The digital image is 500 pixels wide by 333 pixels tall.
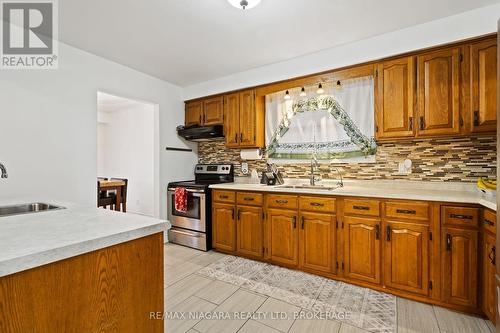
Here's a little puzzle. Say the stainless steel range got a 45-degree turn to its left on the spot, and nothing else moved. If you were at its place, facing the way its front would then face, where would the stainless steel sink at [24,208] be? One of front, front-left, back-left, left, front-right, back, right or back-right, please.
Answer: front-right

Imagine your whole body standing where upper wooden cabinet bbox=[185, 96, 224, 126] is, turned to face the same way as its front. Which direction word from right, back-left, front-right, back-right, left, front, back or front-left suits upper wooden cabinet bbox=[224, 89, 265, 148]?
left

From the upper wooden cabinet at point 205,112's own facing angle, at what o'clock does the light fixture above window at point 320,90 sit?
The light fixture above window is roughly at 9 o'clock from the upper wooden cabinet.

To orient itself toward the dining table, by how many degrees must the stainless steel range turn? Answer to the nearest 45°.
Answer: approximately 90° to its right

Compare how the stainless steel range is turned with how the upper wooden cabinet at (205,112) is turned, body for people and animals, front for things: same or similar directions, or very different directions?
same or similar directions

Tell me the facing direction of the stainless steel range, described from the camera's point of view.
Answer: facing the viewer and to the left of the viewer

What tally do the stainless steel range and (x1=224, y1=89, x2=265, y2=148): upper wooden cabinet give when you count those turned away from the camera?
0

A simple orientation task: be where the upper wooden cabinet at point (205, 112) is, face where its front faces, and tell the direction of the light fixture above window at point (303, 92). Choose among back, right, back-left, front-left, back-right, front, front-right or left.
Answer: left

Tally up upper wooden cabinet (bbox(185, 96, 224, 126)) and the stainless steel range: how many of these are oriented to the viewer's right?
0

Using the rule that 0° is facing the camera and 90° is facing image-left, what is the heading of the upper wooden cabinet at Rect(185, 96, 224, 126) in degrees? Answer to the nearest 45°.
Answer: approximately 45°

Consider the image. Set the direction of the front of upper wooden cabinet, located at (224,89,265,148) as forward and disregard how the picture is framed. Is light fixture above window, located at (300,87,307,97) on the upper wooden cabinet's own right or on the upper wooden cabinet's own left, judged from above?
on the upper wooden cabinet's own left

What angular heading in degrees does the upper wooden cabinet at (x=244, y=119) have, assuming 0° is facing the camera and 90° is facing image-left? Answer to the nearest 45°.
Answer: approximately 45°

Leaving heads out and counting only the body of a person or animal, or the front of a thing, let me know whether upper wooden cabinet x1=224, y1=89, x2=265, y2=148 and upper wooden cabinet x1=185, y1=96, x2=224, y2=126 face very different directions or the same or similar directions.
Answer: same or similar directions

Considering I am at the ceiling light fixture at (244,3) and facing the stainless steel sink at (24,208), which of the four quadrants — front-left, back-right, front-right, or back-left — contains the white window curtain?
back-right

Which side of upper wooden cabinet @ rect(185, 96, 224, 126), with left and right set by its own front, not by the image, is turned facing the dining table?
right

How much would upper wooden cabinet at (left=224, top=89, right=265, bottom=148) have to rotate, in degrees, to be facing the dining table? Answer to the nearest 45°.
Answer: approximately 45° to its right
